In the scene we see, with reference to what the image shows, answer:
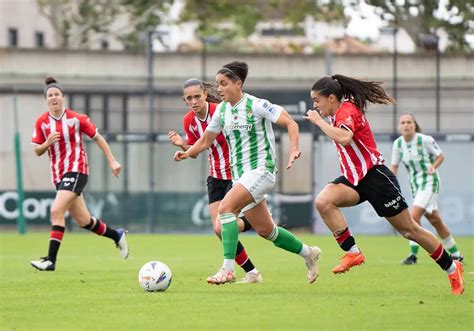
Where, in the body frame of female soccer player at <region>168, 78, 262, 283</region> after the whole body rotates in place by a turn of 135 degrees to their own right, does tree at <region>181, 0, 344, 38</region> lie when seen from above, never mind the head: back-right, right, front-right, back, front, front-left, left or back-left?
front

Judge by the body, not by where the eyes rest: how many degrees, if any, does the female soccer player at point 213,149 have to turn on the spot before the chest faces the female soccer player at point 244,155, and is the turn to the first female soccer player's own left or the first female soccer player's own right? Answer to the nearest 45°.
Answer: approximately 45° to the first female soccer player's own left

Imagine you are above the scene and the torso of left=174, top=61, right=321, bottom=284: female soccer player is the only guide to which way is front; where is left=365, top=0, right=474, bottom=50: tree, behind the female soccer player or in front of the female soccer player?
behind

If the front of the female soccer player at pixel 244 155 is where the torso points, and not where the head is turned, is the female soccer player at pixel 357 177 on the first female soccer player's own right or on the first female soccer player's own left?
on the first female soccer player's own left

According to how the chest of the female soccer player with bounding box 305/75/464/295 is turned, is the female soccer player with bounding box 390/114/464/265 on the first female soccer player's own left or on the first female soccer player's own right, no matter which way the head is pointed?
on the first female soccer player's own right

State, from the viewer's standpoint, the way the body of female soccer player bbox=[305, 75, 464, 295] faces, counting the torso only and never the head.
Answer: to the viewer's left

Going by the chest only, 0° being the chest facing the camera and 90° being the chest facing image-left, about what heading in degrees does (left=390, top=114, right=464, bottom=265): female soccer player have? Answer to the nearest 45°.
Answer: approximately 45°

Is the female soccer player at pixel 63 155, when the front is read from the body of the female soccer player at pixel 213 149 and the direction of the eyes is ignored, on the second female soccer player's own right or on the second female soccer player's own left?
on the second female soccer player's own right

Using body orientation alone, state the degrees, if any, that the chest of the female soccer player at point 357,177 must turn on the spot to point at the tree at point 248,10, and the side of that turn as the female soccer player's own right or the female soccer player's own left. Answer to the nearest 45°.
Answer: approximately 90° to the female soccer player's own right
